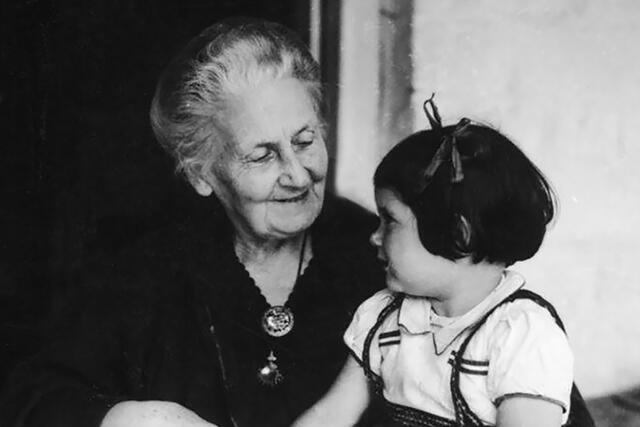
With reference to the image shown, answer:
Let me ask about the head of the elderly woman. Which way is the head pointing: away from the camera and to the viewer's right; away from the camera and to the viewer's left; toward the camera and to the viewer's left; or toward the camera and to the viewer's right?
toward the camera and to the viewer's right

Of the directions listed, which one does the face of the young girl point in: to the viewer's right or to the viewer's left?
to the viewer's left

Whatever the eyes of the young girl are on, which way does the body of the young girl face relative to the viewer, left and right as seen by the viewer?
facing the viewer and to the left of the viewer

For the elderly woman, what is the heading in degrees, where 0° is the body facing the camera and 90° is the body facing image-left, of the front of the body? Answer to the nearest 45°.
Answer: approximately 315°
